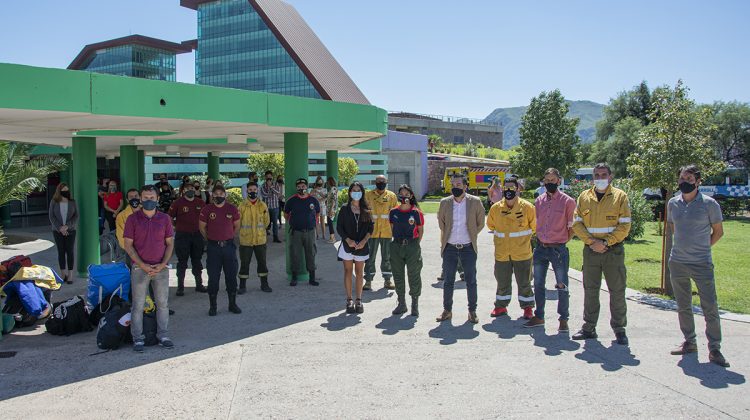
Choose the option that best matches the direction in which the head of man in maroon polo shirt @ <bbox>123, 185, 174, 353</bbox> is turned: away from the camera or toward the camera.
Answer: toward the camera

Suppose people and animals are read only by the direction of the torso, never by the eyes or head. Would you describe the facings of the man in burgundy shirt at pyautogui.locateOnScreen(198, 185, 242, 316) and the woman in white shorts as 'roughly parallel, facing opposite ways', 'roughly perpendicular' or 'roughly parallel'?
roughly parallel

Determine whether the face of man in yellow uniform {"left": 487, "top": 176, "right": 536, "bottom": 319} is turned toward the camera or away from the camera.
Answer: toward the camera

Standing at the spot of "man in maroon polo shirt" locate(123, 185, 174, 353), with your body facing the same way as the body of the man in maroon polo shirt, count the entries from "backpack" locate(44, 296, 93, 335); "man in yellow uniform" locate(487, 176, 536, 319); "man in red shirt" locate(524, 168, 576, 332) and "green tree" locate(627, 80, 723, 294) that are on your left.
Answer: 3

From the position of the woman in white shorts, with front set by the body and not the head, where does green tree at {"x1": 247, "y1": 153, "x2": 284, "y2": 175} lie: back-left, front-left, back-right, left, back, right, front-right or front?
back

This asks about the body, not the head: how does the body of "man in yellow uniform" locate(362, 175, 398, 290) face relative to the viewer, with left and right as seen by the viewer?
facing the viewer

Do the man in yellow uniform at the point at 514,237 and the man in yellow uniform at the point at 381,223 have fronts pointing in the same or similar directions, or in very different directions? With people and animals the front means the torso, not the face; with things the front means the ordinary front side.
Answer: same or similar directions

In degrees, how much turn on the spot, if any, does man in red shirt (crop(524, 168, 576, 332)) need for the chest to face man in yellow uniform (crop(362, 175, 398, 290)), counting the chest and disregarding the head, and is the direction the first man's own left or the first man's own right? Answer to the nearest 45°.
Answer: approximately 90° to the first man's own right

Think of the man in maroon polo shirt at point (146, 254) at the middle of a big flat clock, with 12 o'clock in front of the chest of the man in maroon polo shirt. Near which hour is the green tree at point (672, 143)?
The green tree is roughly at 9 o'clock from the man in maroon polo shirt.

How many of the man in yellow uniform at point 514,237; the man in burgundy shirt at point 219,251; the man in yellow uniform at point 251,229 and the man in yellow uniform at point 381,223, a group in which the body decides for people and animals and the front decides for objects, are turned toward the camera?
4

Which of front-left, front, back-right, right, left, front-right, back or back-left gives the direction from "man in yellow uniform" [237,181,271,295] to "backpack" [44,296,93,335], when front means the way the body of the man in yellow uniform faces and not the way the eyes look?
front-right

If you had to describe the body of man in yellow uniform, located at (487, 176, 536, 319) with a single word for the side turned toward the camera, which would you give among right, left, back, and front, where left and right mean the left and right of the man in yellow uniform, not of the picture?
front

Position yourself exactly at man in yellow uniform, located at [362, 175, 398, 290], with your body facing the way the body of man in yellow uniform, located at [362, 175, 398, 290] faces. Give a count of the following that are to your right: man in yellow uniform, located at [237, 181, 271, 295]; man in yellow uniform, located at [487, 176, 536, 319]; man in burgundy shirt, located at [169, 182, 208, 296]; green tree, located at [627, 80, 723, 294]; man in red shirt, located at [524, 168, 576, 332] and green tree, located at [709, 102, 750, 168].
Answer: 2

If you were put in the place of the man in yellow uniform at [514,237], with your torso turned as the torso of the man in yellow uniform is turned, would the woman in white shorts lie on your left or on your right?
on your right
